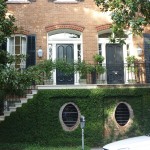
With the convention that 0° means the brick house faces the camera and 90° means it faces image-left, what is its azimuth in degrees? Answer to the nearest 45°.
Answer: approximately 0°
